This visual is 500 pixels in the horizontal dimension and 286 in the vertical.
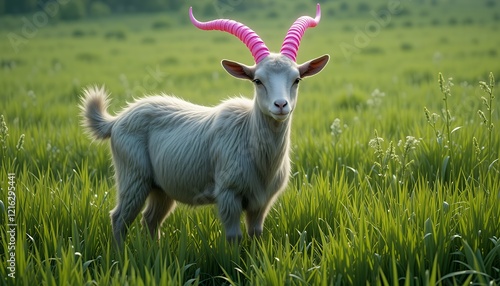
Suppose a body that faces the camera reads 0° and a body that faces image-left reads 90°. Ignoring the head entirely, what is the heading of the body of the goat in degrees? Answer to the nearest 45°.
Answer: approximately 315°
